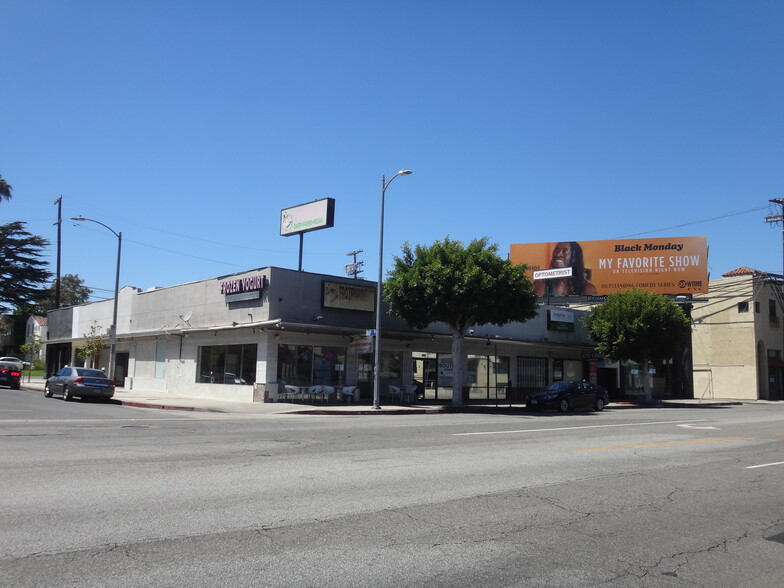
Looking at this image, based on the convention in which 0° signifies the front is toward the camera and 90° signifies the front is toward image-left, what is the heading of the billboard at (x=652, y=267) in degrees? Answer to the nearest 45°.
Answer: approximately 0°

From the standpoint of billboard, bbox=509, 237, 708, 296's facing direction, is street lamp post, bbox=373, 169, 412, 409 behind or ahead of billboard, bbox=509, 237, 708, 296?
ahead

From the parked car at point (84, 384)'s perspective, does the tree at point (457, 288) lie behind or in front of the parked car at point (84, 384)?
behind

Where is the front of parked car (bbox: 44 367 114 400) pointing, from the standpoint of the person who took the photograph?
facing away from the viewer and to the left of the viewer

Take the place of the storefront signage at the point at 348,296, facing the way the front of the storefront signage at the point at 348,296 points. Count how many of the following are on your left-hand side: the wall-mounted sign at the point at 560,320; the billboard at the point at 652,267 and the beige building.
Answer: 3

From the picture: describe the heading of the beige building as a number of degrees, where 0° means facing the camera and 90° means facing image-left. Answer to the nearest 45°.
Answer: approximately 315°

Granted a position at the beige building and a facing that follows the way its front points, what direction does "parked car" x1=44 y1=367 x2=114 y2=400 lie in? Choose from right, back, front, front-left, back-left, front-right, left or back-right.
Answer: right

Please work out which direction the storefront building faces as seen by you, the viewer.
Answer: facing the viewer and to the right of the viewer

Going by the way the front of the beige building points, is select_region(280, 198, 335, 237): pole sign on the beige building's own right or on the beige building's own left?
on the beige building's own right

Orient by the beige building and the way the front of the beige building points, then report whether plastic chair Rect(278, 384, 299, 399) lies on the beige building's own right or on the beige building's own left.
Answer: on the beige building's own right

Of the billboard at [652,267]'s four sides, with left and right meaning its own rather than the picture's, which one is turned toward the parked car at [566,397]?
front

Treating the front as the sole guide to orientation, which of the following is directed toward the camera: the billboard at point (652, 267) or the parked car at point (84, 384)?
the billboard

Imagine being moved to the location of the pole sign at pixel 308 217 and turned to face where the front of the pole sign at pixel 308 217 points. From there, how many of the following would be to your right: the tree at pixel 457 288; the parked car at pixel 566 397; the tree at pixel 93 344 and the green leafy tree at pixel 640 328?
1
